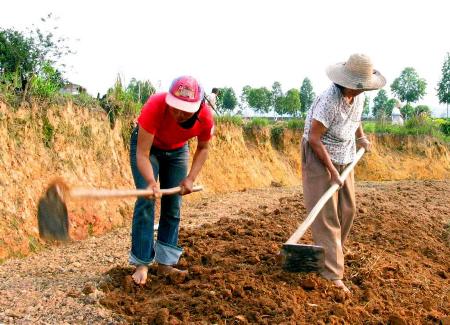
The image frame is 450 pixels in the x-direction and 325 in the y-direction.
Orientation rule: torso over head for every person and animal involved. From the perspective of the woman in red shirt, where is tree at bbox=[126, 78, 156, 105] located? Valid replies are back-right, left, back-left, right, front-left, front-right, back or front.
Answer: back-left

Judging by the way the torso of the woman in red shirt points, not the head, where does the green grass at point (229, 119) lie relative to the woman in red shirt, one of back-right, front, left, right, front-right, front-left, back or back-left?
back-left

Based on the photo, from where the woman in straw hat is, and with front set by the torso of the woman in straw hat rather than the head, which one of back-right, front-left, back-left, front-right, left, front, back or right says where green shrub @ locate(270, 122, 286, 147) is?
back-left

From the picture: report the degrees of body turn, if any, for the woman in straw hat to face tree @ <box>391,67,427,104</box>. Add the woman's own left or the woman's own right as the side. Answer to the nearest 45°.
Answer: approximately 135° to the woman's own left

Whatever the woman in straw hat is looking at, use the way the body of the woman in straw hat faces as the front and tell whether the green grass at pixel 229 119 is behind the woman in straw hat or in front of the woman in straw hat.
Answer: behind
